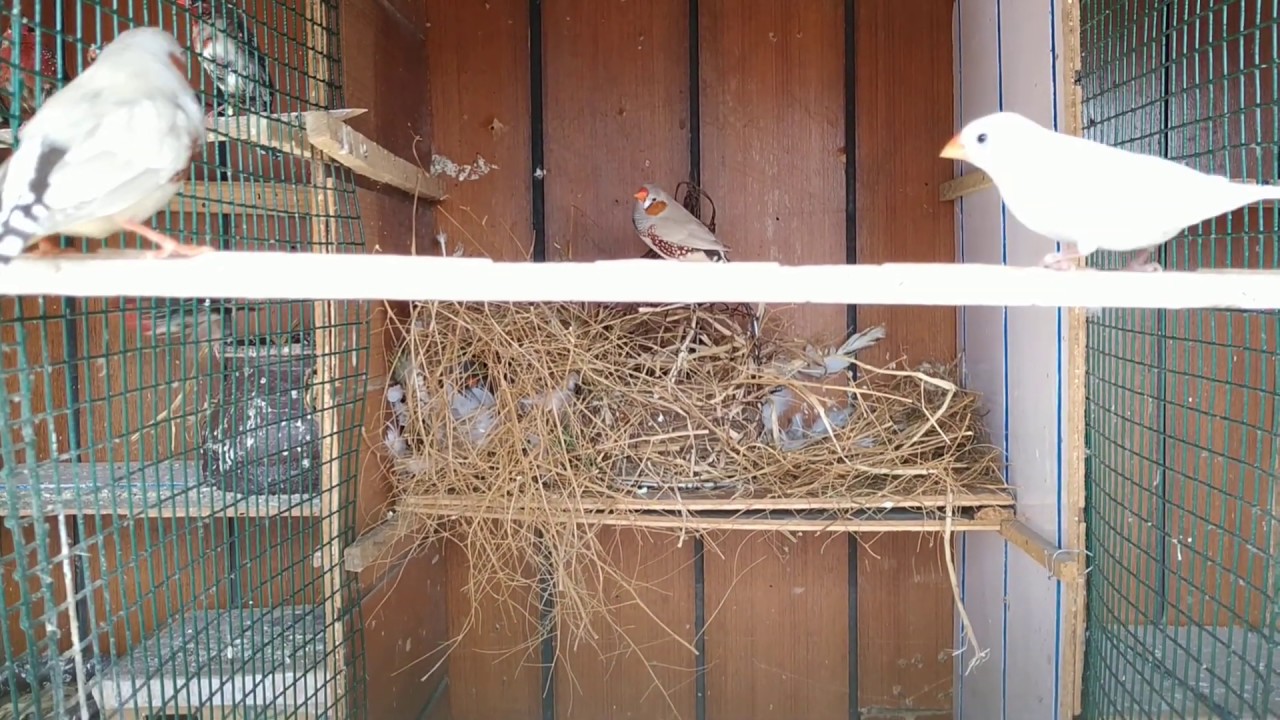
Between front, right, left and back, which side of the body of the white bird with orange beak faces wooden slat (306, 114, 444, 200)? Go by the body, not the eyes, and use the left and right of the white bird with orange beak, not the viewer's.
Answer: front

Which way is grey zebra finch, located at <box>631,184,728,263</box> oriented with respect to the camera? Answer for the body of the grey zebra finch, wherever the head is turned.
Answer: to the viewer's left

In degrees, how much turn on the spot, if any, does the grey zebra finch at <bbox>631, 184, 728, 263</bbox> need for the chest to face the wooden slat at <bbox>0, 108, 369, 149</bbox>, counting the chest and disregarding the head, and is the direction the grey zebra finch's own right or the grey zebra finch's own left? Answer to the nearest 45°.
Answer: approximately 45° to the grey zebra finch's own left

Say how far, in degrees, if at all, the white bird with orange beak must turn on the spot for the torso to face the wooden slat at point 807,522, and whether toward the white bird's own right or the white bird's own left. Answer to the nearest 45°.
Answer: approximately 45° to the white bird's own right

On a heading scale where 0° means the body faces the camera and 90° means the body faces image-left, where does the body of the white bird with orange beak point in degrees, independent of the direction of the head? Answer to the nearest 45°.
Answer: approximately 90°

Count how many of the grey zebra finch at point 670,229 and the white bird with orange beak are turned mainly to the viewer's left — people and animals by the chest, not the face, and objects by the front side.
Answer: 2

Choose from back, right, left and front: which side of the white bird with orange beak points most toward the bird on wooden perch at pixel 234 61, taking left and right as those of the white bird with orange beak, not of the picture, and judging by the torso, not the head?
front

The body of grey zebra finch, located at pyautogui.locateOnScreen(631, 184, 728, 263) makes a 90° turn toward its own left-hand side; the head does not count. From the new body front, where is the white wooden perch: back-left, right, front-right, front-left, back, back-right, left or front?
front
